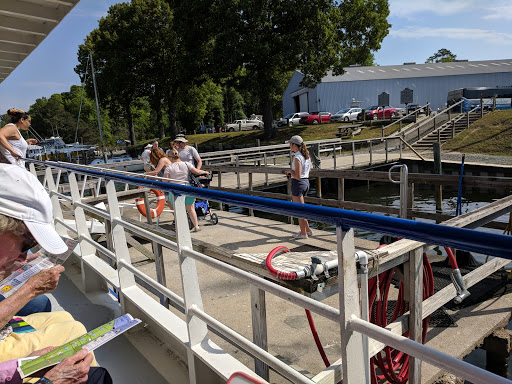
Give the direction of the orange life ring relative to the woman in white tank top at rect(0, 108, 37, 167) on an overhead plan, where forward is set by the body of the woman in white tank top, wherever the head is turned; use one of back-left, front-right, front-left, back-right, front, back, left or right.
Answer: front

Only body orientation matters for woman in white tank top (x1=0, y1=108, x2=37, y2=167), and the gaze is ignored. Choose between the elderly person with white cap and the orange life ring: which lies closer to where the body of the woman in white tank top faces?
the orange life ring

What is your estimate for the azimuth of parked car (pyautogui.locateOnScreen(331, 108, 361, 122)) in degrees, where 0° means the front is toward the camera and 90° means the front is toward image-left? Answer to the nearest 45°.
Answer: approximately 45°

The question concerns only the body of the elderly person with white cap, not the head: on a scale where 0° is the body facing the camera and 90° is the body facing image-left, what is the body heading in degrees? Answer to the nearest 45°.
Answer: approximately 270°

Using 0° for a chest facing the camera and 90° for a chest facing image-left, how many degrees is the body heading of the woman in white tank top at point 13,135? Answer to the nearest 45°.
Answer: approximately 270°

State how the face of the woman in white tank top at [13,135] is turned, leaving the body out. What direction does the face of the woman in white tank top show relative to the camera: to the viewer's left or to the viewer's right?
to the viewer's right

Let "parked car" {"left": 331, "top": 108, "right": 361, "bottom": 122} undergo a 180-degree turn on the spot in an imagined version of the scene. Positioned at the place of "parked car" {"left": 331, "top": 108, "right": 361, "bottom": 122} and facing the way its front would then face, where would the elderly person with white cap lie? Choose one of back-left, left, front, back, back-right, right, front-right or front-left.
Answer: back-right

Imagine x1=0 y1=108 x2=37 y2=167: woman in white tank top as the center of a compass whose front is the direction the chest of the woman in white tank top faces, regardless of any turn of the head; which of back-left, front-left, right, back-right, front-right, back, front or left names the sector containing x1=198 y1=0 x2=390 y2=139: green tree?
front-left

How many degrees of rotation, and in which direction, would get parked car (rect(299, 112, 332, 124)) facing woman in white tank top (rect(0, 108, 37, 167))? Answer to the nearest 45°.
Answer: approximately 45° to its left

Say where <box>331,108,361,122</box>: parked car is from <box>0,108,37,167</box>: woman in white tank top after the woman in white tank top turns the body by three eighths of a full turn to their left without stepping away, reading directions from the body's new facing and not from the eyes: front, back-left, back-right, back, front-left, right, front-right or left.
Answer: right

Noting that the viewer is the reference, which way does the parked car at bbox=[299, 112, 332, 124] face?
facing the viewer and to the left of the viewer
